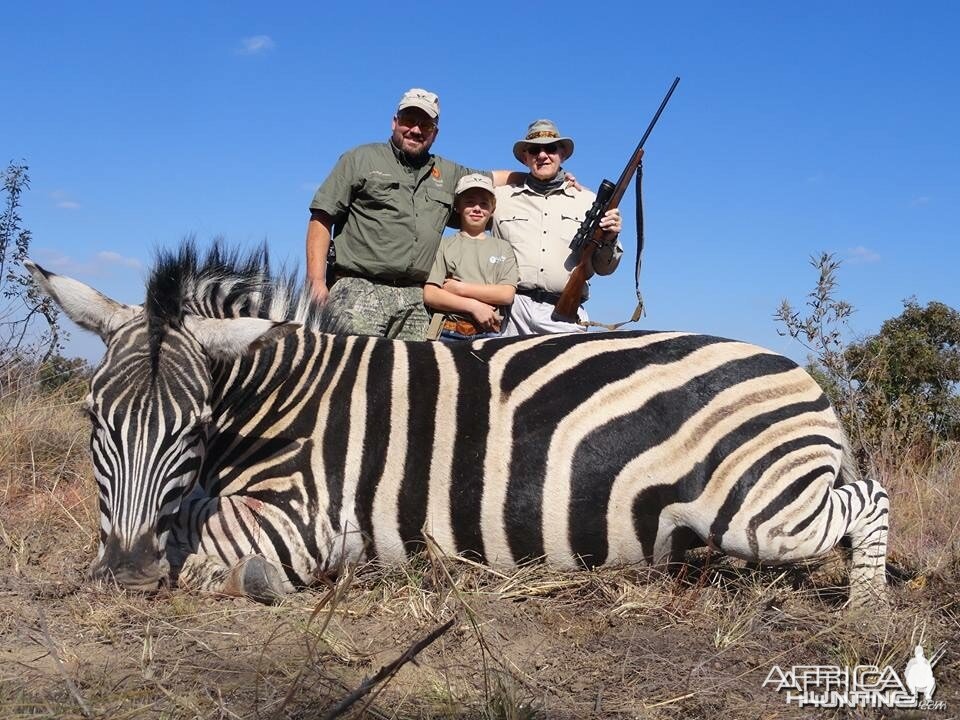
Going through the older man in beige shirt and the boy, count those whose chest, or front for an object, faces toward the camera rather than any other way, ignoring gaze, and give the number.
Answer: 2

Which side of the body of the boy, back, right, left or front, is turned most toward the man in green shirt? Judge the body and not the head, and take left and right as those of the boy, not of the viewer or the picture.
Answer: right

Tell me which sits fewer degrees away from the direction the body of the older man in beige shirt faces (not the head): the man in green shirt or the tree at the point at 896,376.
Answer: the man in green shirt

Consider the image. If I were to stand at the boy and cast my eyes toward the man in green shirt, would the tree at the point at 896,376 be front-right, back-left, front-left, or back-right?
back-right

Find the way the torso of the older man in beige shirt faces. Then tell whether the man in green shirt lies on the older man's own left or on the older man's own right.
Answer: on the older man's own right

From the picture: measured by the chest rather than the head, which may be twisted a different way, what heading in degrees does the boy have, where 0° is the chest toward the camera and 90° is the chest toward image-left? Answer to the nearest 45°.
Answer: approximately 0°

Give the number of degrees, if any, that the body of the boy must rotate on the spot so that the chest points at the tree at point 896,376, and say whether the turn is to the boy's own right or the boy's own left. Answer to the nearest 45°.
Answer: approximately 135° to the boy's own left
